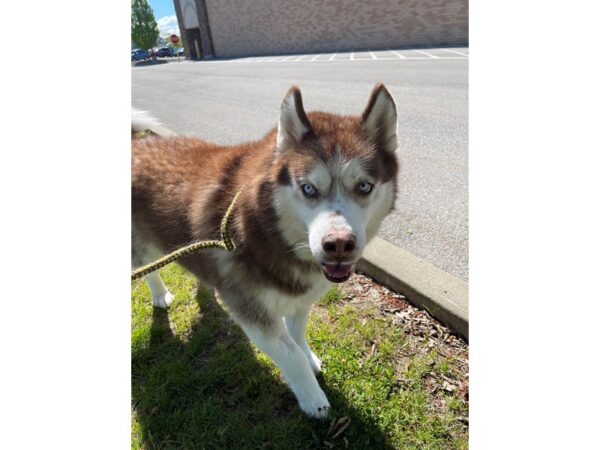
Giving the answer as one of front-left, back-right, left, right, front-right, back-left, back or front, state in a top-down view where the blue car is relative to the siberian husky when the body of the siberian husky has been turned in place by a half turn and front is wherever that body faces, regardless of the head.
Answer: front-right

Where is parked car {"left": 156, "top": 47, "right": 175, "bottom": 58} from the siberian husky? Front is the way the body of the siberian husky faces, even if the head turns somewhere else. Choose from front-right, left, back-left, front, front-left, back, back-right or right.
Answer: back-left

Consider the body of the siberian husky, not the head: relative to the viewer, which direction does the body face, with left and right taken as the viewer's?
facing the viewer and to the right of the viewer

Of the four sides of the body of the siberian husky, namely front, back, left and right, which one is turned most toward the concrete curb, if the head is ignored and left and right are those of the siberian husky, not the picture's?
left

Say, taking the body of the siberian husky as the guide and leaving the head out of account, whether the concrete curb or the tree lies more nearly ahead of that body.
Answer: the concrete curb

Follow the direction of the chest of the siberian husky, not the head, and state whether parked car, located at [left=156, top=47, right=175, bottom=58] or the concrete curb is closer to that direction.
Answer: the concrete curb

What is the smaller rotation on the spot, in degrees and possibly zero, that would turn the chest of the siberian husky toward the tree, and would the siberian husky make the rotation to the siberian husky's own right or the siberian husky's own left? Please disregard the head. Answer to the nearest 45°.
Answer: approximately 135° to the siberian husky's own left
